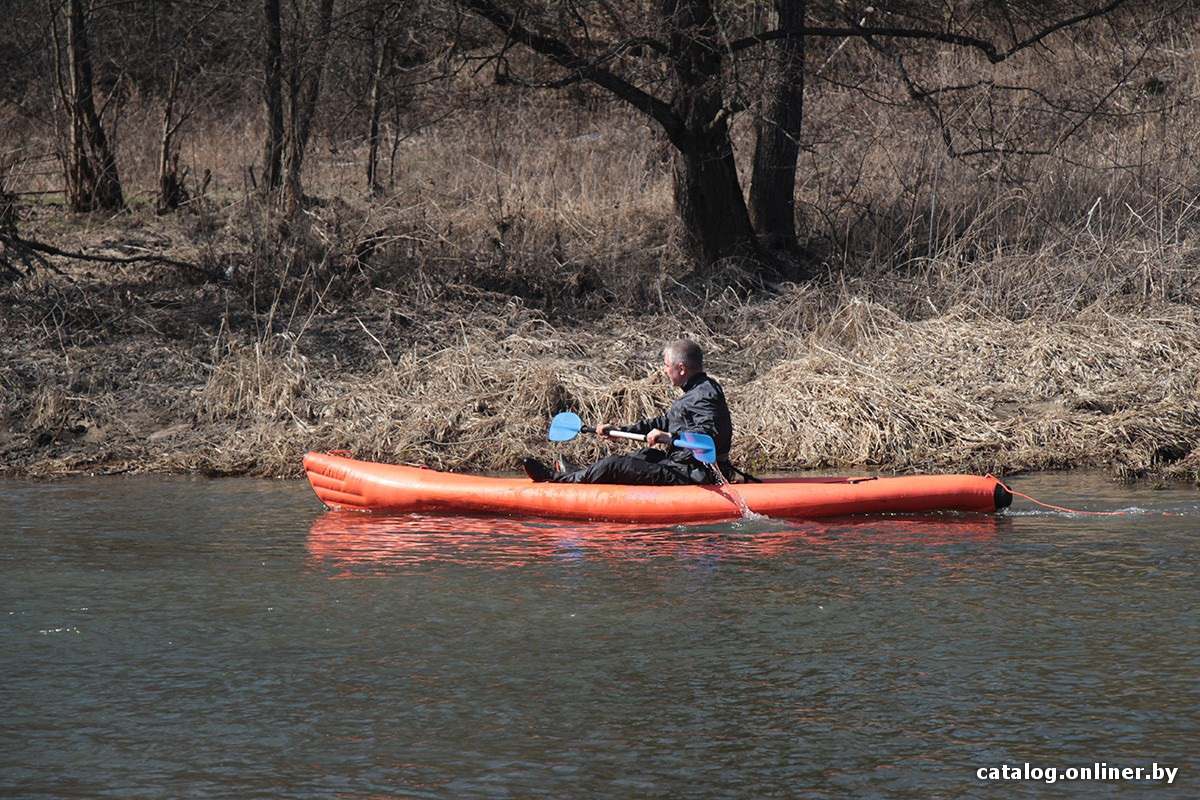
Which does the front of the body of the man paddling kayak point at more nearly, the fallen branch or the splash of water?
the fallen branch

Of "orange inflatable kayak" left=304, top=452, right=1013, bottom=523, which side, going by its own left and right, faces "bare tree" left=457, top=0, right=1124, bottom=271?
right

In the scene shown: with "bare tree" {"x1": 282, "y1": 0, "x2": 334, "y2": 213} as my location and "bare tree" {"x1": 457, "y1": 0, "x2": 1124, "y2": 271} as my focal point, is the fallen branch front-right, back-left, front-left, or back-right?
back-right

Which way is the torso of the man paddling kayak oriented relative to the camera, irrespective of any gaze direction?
to the viewer's left

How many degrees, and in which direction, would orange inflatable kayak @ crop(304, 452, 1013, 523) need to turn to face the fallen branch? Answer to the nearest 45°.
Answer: approximately 45° to its right

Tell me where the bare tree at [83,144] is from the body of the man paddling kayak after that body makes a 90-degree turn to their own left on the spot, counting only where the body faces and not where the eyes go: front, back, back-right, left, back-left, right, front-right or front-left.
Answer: back-right

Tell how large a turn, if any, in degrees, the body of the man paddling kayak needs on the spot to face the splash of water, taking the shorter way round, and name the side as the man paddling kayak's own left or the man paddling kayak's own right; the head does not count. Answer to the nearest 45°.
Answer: approximately 135° to the man paddling kayak's own left

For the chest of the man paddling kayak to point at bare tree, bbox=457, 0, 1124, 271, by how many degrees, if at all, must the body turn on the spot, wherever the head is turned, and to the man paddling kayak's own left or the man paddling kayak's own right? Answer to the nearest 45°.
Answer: approximately 90° to the man paddling kayak's own right

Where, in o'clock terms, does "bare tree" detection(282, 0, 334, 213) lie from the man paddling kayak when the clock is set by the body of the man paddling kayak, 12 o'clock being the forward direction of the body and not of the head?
The bare tree is roughly at 2 o'clock from the man paddling kayak.

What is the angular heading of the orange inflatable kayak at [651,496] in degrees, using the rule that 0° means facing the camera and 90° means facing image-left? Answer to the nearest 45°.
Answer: approximately 90°
